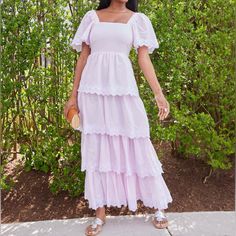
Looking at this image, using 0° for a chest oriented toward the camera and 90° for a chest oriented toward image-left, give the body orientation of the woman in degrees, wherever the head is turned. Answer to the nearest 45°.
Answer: approximately 0°
